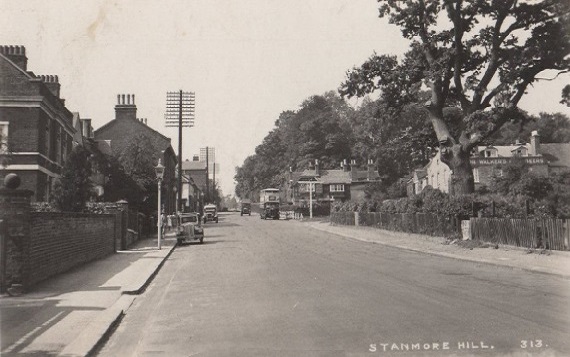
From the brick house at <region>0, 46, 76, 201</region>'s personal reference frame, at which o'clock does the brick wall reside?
The brick wall is roughly at 3 o'clock from the brick house.

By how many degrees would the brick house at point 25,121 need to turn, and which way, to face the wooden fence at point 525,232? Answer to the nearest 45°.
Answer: approximately 45° to its right

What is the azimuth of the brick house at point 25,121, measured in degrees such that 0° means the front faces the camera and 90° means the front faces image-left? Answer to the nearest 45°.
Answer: approximately 270°
